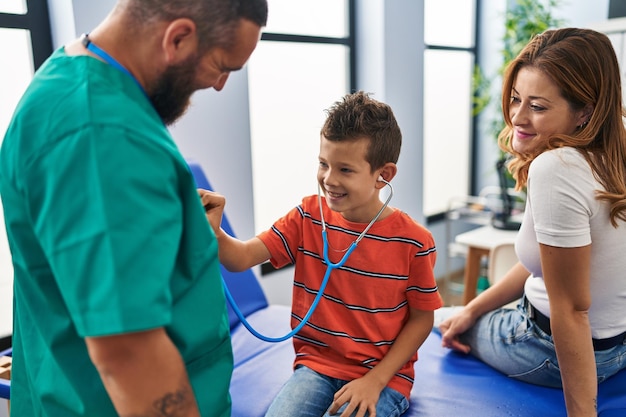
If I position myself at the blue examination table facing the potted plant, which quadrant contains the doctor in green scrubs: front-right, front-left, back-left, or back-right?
back-left

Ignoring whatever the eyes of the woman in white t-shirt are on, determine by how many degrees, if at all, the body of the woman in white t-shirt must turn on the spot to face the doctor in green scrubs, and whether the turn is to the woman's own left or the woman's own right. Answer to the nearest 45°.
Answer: approximately 45° to the woman's own left

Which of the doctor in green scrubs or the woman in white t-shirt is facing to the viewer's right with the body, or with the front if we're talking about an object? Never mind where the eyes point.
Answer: the doctor in green scrubs

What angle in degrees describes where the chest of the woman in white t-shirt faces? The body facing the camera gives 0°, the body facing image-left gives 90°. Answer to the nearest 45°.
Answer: approximately 90°

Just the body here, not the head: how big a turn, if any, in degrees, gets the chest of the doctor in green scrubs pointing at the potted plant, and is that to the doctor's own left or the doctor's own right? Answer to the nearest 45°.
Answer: approximately 45° to the doctor's own left

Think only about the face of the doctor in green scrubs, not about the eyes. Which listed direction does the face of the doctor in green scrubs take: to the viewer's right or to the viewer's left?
to the viewer's right

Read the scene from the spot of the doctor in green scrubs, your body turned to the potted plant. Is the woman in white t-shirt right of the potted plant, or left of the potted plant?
right

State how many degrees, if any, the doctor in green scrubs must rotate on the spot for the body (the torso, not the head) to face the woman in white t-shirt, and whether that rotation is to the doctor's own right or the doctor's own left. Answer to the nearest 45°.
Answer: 0° — they already face them

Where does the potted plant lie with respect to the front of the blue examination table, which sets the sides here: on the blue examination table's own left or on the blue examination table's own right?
on the blue examination table's own left

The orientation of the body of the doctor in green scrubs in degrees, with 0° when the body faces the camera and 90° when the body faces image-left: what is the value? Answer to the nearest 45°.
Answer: approximately 270°

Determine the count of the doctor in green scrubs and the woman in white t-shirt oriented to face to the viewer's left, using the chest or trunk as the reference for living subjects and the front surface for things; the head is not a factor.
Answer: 1
